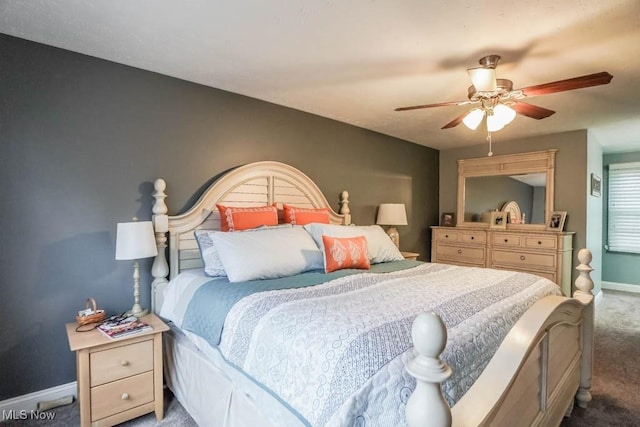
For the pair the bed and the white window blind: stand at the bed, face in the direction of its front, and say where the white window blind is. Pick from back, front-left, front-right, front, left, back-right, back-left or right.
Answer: left

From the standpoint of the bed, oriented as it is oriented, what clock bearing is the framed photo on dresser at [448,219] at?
The framed photo on dresser is roughly at 8 o'clock from the bed.

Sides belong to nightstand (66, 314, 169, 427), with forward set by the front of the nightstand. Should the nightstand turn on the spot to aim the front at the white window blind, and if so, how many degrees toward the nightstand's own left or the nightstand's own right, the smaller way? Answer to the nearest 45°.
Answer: approximately 45° to the nightstand's own left

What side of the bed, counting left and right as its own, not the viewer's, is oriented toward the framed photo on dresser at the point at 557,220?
left

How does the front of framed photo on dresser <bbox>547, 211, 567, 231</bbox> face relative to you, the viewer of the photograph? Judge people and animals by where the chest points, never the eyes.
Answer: facing the viewer and to the left of the viewer

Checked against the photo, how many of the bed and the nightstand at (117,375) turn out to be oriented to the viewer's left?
0

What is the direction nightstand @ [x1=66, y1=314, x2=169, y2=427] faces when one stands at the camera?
facing the viewer and to the right of the viewer

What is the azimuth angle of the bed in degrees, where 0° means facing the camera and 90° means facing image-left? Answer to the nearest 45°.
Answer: approximately 315°
